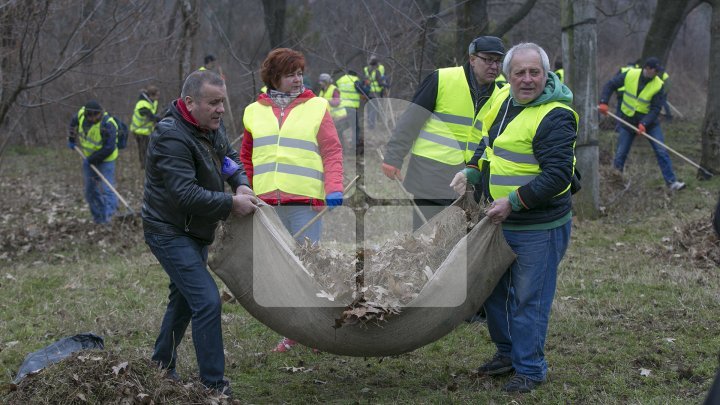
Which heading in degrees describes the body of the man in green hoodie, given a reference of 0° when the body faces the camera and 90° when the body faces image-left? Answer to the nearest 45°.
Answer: approximately 45°

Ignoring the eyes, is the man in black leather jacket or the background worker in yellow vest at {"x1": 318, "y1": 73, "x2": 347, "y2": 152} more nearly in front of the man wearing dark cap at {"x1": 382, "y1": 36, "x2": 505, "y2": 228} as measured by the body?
the man in black leather jacket

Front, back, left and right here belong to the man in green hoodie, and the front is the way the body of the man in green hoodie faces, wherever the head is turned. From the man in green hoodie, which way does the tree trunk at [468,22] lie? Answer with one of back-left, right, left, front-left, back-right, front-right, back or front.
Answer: back-right

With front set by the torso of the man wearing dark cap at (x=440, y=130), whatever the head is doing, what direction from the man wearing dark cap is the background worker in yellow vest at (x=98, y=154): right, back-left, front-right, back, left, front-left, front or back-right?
back

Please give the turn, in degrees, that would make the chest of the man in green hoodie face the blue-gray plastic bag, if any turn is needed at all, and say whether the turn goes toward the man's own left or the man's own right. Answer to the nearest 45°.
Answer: approximately 45° to the man's own right

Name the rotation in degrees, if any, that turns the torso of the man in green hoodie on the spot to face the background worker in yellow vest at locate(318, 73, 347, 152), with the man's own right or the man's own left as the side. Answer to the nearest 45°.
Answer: approximately 135° to the man's own right

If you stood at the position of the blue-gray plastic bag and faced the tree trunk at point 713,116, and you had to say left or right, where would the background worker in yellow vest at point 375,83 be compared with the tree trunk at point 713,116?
left

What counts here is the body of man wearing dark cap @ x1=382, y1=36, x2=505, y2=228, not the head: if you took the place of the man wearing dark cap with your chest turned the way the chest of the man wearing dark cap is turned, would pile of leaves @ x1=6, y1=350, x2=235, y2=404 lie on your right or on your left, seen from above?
on your right

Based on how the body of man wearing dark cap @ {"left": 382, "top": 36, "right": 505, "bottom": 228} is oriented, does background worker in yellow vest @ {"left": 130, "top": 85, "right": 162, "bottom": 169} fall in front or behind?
behind

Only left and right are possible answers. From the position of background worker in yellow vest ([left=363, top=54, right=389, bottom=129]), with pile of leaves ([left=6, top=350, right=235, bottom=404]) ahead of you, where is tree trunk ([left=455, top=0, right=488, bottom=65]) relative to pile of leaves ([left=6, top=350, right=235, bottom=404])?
left
